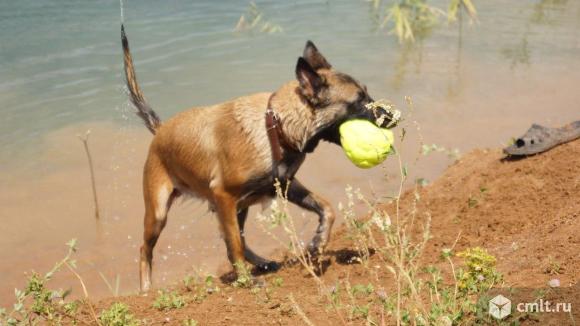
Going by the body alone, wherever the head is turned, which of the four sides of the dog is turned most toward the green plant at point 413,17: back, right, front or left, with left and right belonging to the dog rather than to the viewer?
left

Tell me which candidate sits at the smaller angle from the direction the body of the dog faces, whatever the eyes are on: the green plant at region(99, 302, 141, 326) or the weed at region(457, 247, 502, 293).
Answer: the weed

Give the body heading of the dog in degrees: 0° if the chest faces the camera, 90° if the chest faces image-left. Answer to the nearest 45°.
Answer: approximately 270°

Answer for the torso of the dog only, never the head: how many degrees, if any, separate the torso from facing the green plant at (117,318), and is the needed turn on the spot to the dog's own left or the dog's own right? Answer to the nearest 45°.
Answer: approximately 135° to the dog's own right

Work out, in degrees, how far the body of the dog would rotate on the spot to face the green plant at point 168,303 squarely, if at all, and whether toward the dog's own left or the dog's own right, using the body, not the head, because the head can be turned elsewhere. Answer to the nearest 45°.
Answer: approximately 135° to the dog's own right

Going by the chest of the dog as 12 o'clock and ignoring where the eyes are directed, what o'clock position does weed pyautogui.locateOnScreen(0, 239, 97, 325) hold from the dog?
The weed is roughly at 4 o'clock from the dog.
